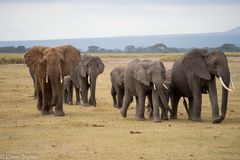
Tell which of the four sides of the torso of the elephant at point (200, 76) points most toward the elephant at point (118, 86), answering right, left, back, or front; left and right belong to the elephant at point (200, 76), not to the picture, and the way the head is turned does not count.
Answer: back

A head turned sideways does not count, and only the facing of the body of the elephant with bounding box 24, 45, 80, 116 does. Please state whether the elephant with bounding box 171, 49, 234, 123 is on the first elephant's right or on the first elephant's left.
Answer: on the first elephant's left

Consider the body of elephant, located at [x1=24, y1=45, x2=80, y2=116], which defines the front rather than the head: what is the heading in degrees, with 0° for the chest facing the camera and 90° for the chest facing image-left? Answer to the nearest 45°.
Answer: approximately 0°

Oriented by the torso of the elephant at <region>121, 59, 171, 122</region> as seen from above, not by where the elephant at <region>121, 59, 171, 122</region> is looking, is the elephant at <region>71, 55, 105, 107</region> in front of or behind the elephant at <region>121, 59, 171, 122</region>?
behind

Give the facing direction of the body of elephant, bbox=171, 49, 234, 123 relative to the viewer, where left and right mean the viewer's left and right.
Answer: facing the viewer and to the right of the viewer

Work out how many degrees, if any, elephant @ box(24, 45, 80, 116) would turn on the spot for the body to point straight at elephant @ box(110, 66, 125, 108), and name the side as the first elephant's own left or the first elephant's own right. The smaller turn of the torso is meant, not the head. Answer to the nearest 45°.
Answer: approximately 135° to the first elephant's own left
